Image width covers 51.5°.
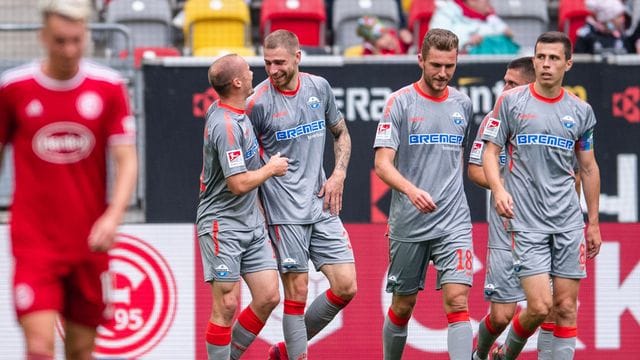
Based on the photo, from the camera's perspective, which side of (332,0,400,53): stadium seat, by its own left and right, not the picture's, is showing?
front

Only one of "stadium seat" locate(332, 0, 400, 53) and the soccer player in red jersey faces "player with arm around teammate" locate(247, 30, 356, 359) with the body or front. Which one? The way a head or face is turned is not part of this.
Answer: the stadium seat

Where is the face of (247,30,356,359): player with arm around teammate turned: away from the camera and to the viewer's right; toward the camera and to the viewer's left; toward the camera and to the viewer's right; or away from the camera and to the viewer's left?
toward the camera and to the viewer's left

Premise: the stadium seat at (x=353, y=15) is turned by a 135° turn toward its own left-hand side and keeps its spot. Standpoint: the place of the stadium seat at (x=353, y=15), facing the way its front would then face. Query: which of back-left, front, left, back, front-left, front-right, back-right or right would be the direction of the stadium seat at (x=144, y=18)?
back-left

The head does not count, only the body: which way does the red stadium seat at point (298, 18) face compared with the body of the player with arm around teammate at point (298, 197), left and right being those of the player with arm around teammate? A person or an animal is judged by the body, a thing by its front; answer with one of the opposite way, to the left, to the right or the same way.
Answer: the same way

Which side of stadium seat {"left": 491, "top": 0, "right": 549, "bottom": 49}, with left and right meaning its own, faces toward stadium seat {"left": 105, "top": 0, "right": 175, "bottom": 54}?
right

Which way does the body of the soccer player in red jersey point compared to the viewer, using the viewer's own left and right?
facing the viewer

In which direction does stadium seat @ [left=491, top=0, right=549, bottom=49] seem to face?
toward the camera

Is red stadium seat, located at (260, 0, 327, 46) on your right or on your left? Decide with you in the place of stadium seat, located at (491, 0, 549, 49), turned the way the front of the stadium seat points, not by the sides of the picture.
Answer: on your right

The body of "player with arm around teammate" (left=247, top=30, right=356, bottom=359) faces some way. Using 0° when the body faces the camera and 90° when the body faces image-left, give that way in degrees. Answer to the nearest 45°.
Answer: approximately 0°

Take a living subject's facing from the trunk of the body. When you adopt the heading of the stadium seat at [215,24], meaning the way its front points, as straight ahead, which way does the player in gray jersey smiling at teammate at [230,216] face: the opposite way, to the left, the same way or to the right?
to the left

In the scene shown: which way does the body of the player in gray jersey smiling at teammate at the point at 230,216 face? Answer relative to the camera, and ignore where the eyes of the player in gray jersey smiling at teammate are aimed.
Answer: to the viewer's right

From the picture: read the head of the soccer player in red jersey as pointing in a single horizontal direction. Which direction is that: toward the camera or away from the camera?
toward the camera

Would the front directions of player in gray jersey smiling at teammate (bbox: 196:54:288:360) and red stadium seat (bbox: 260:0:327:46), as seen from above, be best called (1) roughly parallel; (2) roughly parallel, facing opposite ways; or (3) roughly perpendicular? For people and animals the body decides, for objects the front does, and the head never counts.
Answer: roughly perpendicular

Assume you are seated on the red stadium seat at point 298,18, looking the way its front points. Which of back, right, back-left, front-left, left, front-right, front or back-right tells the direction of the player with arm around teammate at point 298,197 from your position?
front

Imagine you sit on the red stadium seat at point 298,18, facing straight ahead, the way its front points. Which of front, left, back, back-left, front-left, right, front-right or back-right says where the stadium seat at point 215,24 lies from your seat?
right

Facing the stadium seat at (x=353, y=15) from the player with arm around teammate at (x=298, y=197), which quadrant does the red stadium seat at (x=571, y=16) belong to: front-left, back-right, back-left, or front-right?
front-right
